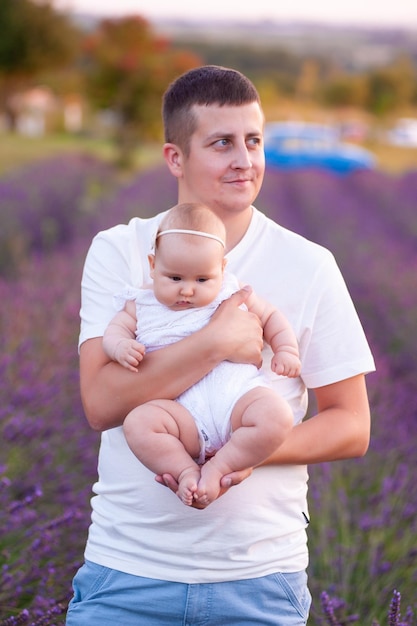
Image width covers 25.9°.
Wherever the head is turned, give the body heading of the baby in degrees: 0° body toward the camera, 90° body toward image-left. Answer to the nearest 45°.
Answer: approximately 0°

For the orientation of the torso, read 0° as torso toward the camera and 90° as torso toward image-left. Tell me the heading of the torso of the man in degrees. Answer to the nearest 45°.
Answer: approximately 0°

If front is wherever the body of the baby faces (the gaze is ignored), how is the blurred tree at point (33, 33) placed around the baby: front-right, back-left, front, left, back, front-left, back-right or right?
back

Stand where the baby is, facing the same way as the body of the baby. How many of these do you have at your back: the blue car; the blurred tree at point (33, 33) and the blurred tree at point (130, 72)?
3

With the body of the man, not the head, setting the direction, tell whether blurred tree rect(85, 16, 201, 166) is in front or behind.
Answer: behind

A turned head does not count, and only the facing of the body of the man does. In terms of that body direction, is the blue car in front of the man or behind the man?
behind

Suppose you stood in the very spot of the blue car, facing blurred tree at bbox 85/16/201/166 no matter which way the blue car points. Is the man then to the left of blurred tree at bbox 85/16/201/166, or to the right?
left

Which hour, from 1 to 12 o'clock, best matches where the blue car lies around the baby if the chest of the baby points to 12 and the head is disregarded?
The blue car is roughly at 6 o'clock from the baby.

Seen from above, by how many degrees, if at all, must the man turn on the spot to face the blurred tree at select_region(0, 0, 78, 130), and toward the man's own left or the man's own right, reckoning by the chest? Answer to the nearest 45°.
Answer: approximately 180°
